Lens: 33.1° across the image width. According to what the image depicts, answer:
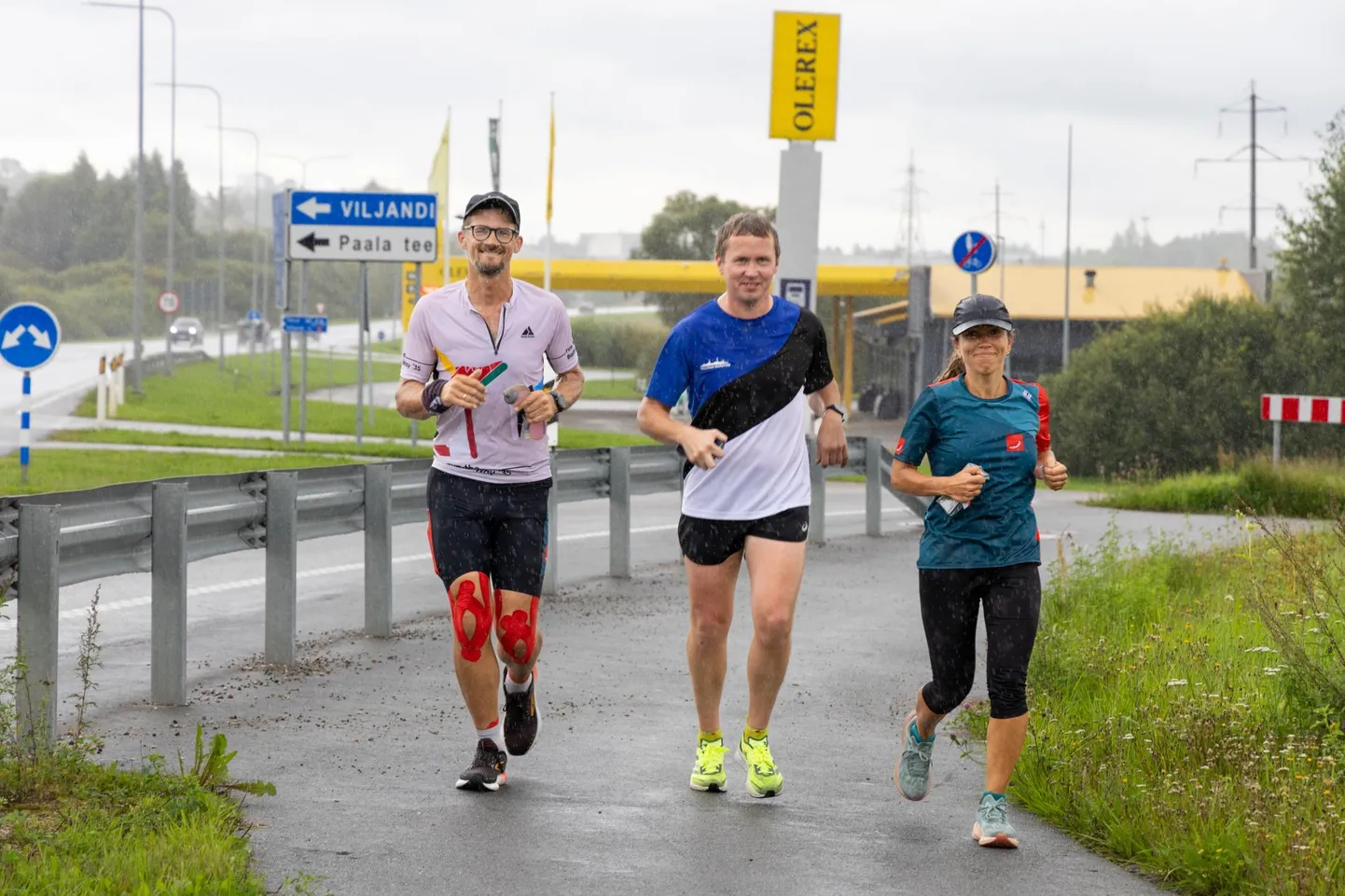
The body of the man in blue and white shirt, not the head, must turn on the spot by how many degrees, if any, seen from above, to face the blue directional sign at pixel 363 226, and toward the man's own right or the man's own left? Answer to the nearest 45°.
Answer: approximately 180°

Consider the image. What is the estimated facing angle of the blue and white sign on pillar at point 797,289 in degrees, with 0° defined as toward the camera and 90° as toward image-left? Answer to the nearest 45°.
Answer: approximately 0°

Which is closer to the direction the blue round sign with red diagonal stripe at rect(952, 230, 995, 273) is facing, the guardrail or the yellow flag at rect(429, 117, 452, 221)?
the guardrail

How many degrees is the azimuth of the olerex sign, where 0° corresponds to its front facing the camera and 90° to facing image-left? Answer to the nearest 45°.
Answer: approximately 0°
